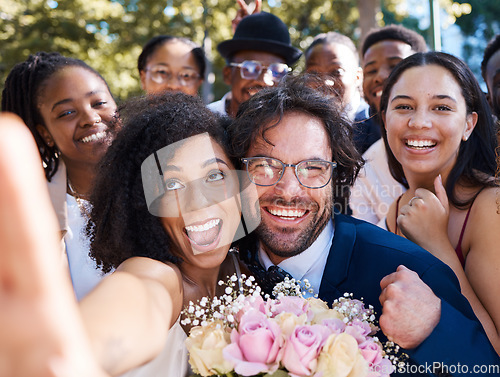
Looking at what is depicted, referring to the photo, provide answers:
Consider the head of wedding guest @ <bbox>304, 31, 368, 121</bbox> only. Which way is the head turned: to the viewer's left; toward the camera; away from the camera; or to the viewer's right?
toward the camera

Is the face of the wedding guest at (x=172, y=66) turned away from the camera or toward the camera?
toward the camera

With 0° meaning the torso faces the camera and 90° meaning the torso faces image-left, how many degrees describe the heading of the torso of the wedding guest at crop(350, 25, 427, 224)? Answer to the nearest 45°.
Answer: approximately 45°

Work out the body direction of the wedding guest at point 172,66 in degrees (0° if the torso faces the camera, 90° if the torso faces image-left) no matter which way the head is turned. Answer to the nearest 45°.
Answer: approximately 0°

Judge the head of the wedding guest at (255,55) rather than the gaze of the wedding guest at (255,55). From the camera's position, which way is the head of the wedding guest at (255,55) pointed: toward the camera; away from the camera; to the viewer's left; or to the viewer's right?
toward the camera

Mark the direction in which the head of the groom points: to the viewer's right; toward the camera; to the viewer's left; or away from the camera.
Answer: toward the camera

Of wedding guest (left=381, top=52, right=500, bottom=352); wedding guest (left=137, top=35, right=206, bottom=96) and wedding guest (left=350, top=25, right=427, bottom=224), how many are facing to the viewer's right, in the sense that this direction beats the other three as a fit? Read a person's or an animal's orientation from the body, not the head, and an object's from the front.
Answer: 0

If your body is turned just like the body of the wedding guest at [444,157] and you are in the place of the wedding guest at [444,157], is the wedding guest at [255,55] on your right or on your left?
on your right

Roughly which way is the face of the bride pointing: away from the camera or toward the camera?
toward the camera

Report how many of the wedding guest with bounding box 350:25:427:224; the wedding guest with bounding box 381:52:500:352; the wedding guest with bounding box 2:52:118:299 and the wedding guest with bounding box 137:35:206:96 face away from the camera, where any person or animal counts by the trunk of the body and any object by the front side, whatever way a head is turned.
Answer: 0

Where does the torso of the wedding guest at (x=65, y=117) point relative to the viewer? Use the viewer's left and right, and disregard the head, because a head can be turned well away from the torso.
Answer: facing the viewer and to the right of the viewer

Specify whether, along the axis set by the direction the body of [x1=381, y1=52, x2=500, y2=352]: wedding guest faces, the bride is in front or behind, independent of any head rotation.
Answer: in front

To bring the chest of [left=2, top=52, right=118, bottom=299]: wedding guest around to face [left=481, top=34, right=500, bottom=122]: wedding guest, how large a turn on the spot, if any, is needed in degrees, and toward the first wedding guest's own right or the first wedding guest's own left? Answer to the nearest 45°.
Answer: approximately 45° to the first wedding guest's own left

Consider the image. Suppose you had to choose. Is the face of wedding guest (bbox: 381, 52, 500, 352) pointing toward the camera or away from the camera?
toward the camera

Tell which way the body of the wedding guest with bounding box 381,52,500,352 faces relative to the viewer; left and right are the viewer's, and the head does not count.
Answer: facing the viewer and to the left of the viewer
